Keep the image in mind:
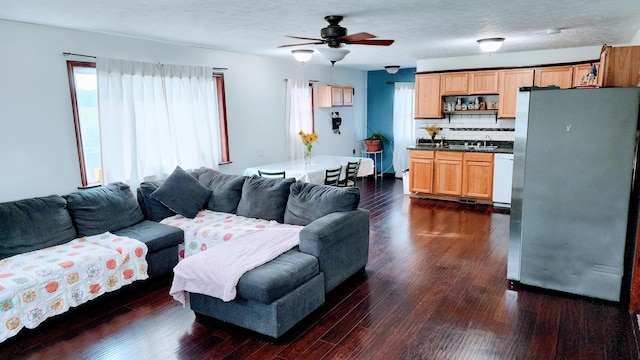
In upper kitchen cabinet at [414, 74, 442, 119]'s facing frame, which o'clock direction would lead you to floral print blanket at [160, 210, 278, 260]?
The floral print blanket is roughly at 1 o'clock from the upper kitchen cabinet.

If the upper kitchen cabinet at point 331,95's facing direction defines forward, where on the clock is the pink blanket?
The pink blanket is roughly at 2 o'clock from the upper kitchen cabinet.

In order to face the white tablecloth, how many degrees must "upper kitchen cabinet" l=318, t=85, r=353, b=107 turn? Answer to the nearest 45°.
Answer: approximately 45° to its right

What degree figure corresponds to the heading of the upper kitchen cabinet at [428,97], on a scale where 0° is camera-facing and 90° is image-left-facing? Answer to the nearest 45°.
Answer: approximately 0°

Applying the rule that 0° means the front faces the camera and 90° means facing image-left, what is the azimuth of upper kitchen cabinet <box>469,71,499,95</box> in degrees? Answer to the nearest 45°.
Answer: approximately 0°

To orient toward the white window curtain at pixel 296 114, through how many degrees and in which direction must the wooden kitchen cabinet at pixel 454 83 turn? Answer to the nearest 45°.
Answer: approximately 90° to its right
